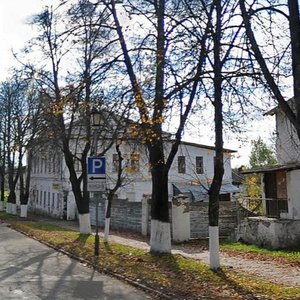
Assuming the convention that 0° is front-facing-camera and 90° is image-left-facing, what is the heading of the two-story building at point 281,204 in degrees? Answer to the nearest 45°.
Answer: approximately 45°

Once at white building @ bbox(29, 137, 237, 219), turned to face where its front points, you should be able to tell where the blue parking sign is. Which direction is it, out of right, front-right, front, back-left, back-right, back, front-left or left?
front-left

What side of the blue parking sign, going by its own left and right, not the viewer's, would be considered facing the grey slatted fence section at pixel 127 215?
back

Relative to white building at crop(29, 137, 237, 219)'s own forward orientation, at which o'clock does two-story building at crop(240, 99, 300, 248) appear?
The two-story building is roughly at 10 o'clock from the white building.

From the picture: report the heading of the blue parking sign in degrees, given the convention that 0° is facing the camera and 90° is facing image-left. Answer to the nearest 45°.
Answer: approximately 0°

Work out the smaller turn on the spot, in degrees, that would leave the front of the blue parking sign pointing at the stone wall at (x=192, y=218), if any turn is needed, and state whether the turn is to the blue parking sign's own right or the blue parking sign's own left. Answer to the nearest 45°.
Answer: approximately 135° to the blue parking sign's own left

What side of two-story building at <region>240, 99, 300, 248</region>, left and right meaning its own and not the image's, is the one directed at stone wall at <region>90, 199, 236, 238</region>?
right

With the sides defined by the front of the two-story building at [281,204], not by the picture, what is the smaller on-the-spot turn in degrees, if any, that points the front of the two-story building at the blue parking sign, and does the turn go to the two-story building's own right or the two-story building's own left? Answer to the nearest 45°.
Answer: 0° — it already faces it

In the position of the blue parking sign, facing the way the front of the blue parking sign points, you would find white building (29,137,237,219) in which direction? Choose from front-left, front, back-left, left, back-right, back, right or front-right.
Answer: back

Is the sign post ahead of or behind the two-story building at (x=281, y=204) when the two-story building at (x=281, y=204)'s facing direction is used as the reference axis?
ahead

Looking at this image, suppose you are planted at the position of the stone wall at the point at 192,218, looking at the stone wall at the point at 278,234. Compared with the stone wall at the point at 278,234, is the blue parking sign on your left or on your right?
right

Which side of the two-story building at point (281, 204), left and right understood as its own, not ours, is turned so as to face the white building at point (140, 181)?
right
